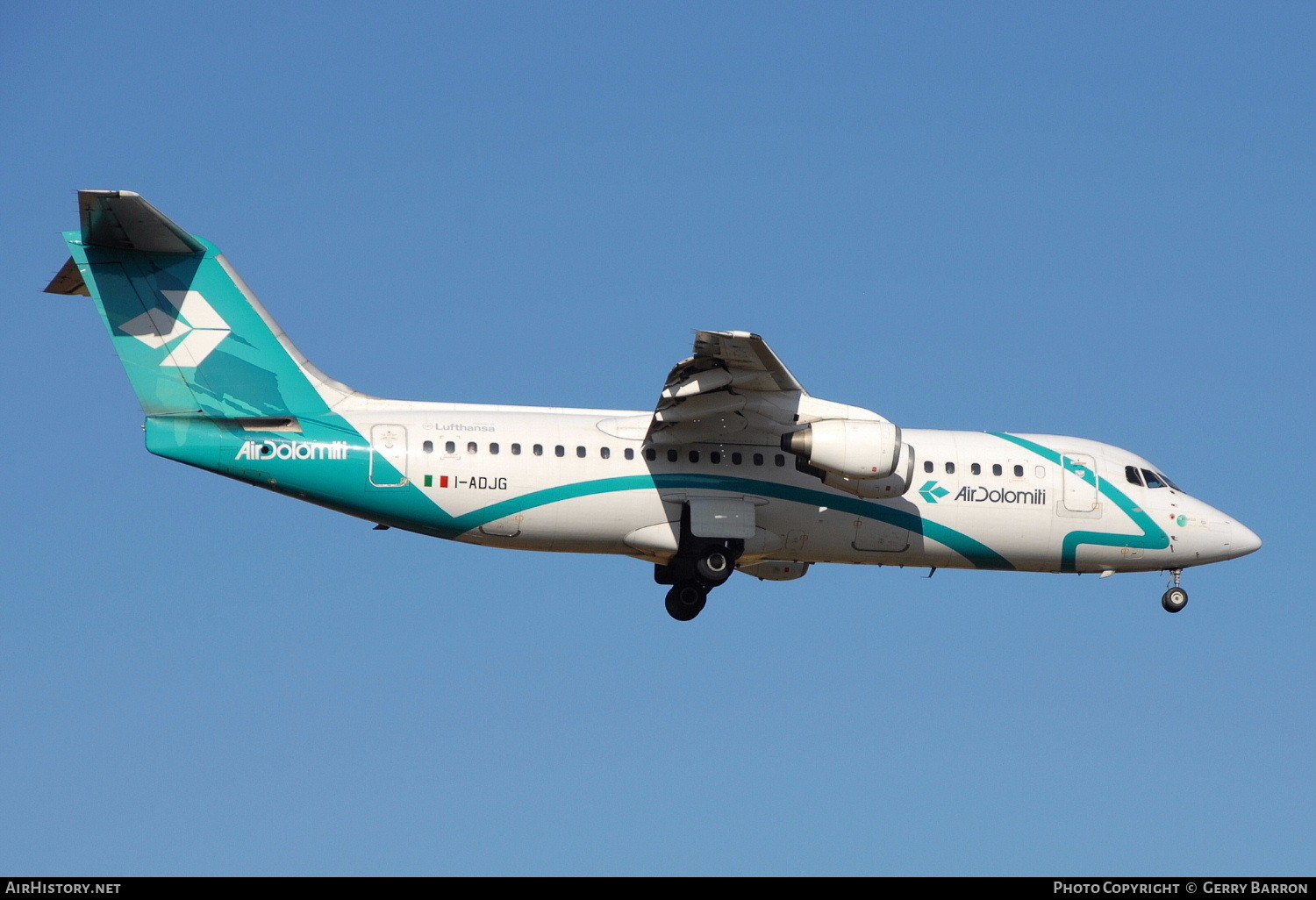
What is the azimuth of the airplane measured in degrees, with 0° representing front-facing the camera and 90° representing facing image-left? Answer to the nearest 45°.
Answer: approximately 270°
